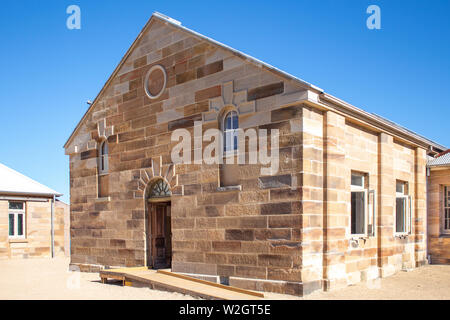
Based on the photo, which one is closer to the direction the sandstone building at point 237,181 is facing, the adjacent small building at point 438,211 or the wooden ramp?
the wooden ramp

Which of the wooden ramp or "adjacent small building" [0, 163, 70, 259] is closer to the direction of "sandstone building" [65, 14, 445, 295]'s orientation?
the wooden ramp

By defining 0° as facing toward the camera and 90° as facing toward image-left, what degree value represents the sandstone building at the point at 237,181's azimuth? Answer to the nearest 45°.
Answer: approximately 45°

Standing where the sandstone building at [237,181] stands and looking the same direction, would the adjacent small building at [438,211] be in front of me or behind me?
behind

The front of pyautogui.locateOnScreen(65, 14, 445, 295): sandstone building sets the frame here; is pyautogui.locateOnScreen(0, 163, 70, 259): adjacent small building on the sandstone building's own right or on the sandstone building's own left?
on the sandstone building's own right
